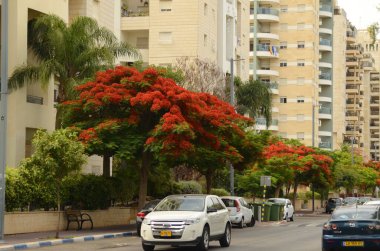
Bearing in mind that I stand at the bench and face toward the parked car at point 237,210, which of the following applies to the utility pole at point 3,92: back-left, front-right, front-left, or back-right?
back-right

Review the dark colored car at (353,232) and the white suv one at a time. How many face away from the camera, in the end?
1

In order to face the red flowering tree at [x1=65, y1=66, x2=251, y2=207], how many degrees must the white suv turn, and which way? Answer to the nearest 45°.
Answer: approximately 135° to its right

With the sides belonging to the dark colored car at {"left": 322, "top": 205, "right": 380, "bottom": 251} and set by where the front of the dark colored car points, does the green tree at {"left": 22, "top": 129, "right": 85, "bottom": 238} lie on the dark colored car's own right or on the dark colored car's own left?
on the dark colored car's own left

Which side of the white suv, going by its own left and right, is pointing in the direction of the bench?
right

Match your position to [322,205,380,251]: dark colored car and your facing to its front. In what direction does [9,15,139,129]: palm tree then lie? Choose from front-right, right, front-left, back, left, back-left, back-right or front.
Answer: front-left

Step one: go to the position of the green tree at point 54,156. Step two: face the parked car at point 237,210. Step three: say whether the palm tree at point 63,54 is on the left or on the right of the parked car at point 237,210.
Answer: left

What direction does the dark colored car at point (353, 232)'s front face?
away from the camera

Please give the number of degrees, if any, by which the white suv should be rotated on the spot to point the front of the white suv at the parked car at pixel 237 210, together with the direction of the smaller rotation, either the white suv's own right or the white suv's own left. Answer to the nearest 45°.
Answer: approximately 135° to the white suv's own right

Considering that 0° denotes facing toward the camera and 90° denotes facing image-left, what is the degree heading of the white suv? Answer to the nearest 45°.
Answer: approximately 45°

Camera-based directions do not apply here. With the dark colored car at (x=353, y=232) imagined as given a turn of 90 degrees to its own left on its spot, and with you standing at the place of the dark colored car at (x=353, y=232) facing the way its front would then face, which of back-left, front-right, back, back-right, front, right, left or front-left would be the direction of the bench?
front-right

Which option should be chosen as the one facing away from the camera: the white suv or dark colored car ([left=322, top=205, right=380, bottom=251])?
the dark colored car
